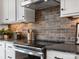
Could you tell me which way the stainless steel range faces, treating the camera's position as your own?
facing the viewer and to the left of the viewer

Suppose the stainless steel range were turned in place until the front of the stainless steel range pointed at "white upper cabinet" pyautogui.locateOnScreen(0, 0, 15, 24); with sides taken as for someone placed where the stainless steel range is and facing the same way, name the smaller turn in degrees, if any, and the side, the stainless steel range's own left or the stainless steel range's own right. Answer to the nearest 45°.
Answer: approximately 90° to the stainless steel range's own right

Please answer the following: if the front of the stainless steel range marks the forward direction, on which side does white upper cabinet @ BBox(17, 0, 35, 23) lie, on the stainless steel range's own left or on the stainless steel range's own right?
on the stainless steel range's own right
